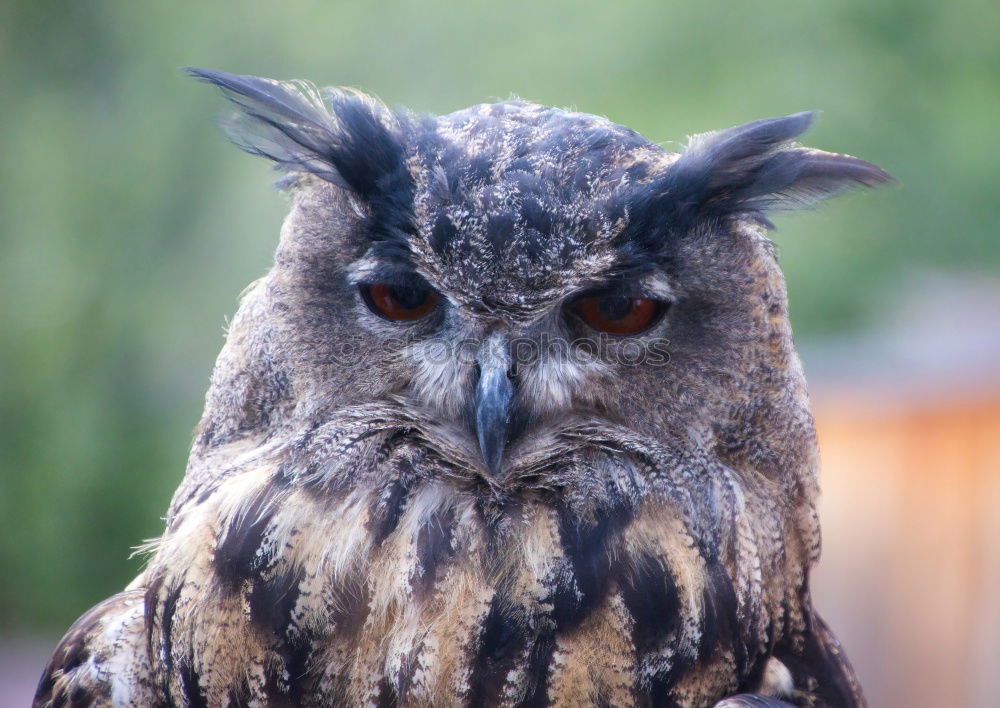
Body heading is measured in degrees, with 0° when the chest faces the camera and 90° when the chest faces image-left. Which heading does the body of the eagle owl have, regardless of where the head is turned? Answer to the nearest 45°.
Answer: approximately 0°
